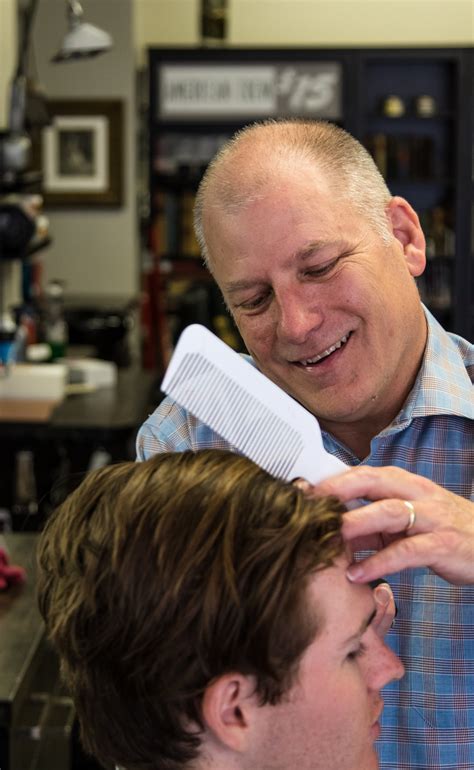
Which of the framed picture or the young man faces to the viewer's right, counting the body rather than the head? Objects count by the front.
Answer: the young man

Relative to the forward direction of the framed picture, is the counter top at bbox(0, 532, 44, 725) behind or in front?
in front

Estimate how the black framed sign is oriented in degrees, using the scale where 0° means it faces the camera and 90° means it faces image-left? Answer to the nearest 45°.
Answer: approximately 0°

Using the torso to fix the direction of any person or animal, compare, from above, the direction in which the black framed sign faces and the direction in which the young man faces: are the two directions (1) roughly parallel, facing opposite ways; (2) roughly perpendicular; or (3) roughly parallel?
roughly perpendicular

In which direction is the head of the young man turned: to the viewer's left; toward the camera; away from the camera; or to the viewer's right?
to the viewer's right

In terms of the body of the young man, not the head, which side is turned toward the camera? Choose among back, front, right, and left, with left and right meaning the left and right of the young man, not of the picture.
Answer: right

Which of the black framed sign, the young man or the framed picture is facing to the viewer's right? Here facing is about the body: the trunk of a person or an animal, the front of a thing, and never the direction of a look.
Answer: the young man

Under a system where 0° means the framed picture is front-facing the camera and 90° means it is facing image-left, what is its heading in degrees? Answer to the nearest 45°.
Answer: approximately 0°

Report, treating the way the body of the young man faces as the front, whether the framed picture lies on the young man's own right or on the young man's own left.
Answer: on the young man's own left

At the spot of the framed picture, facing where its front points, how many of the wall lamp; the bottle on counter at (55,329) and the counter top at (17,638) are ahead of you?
3

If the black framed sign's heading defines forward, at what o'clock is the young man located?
The young man is roughly at 12 o'clock from the black framed sign.
